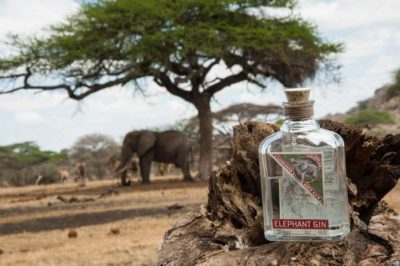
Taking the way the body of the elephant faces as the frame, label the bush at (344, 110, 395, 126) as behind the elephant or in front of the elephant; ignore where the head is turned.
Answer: behind

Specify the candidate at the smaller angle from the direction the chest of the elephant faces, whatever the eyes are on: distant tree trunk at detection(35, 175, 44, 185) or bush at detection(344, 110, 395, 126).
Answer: the distant tree trunk

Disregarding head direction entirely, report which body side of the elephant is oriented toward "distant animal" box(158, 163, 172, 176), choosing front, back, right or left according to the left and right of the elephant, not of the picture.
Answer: right

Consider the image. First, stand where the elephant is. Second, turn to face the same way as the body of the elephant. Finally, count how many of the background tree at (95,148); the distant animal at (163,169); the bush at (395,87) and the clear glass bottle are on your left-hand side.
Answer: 1

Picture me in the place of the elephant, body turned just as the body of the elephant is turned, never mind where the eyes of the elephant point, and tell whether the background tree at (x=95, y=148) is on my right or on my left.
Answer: on my right

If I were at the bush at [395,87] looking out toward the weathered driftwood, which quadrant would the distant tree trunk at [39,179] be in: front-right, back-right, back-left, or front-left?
front-right

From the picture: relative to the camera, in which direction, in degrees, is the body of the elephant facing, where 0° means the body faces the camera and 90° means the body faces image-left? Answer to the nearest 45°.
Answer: approximately 90°

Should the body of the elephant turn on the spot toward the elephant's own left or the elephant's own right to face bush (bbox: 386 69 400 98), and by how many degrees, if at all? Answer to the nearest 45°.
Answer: approximately 135° to the elephant's own right

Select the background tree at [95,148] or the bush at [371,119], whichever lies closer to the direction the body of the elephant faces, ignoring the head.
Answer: the background tree

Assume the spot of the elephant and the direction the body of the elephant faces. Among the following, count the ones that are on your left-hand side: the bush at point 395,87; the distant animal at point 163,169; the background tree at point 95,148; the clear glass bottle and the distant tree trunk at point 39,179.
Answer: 1

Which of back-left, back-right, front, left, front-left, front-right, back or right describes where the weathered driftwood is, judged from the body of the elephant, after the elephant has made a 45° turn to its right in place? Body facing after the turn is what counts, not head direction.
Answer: back-left
